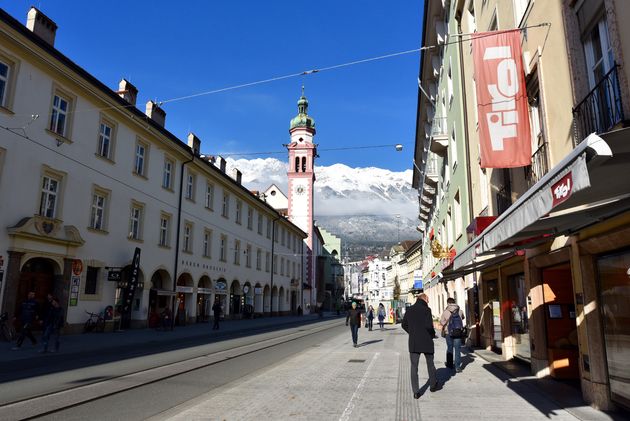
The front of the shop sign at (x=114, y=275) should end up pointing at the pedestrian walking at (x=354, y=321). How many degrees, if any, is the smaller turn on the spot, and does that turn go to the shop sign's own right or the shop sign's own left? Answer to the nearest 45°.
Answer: approximately 45° to the shop sign's own left

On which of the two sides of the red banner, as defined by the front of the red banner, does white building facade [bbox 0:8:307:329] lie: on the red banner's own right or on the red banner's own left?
on the red banner's own right

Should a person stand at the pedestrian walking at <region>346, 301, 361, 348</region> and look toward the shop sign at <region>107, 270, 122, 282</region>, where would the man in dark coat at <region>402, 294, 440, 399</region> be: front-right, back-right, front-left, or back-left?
back-left

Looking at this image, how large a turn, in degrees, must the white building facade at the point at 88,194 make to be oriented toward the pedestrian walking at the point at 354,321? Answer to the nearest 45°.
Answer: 0° — it already faces them

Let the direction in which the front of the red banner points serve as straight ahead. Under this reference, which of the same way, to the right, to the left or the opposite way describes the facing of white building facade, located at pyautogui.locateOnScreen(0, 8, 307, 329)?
to the left

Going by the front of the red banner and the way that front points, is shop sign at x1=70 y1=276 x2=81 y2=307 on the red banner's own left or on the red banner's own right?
on the red banner's own right

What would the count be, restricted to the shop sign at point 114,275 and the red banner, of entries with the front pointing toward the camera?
2

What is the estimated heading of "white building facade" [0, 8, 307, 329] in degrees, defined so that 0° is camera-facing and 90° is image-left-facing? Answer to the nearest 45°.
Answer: approximately 315°

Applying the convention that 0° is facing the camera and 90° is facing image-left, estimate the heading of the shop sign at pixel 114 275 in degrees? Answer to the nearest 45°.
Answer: approximately 0°

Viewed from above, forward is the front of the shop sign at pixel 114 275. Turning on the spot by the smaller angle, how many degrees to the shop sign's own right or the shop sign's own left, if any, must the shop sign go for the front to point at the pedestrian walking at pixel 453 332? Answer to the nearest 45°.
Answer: approximately 45° to the shop sign's own left

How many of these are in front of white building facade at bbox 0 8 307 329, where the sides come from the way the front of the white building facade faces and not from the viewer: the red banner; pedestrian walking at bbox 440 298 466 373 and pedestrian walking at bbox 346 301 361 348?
3

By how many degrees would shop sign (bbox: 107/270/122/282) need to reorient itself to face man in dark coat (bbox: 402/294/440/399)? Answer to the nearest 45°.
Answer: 0° — it already faces them

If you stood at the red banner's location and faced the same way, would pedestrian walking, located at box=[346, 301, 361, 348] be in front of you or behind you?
behind

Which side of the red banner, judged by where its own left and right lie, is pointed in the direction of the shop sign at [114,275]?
right
